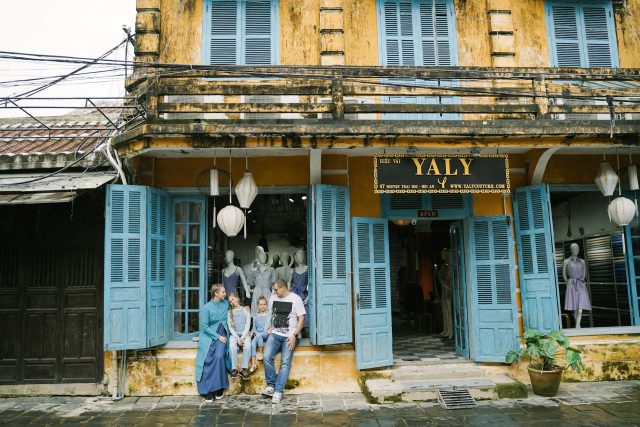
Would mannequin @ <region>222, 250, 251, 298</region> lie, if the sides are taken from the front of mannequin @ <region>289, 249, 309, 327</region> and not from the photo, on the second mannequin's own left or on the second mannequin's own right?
on the second mannequin's own right

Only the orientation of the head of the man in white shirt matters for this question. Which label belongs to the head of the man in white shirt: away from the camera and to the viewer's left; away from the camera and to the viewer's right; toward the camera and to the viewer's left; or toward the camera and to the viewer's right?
toward the camera and to the viewer's left

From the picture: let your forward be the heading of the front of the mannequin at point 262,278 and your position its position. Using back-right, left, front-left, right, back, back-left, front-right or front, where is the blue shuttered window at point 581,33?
left

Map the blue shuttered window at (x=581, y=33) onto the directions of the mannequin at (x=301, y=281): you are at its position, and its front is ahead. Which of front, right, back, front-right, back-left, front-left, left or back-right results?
left

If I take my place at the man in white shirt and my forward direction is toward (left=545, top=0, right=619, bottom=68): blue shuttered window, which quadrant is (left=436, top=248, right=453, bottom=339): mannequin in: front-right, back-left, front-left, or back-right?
front-left

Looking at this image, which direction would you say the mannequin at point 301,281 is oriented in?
toward the camera

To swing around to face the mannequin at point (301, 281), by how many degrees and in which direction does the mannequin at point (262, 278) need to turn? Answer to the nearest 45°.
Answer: approximately 45° to its left

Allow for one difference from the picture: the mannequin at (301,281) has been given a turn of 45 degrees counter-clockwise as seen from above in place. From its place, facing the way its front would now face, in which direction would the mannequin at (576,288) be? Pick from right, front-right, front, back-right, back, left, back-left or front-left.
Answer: front-left

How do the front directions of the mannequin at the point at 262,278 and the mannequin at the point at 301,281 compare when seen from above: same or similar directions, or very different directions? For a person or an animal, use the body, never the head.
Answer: same or similar directions

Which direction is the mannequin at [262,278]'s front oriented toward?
toward the camera

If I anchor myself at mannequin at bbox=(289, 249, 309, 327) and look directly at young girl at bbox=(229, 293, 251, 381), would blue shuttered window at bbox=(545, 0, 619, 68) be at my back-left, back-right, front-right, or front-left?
back-left

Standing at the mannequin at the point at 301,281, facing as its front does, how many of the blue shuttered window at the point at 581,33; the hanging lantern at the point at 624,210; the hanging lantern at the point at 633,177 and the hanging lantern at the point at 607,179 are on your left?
4

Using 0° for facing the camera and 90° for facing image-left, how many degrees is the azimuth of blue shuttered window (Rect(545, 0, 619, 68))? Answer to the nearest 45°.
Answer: approximately 0°
